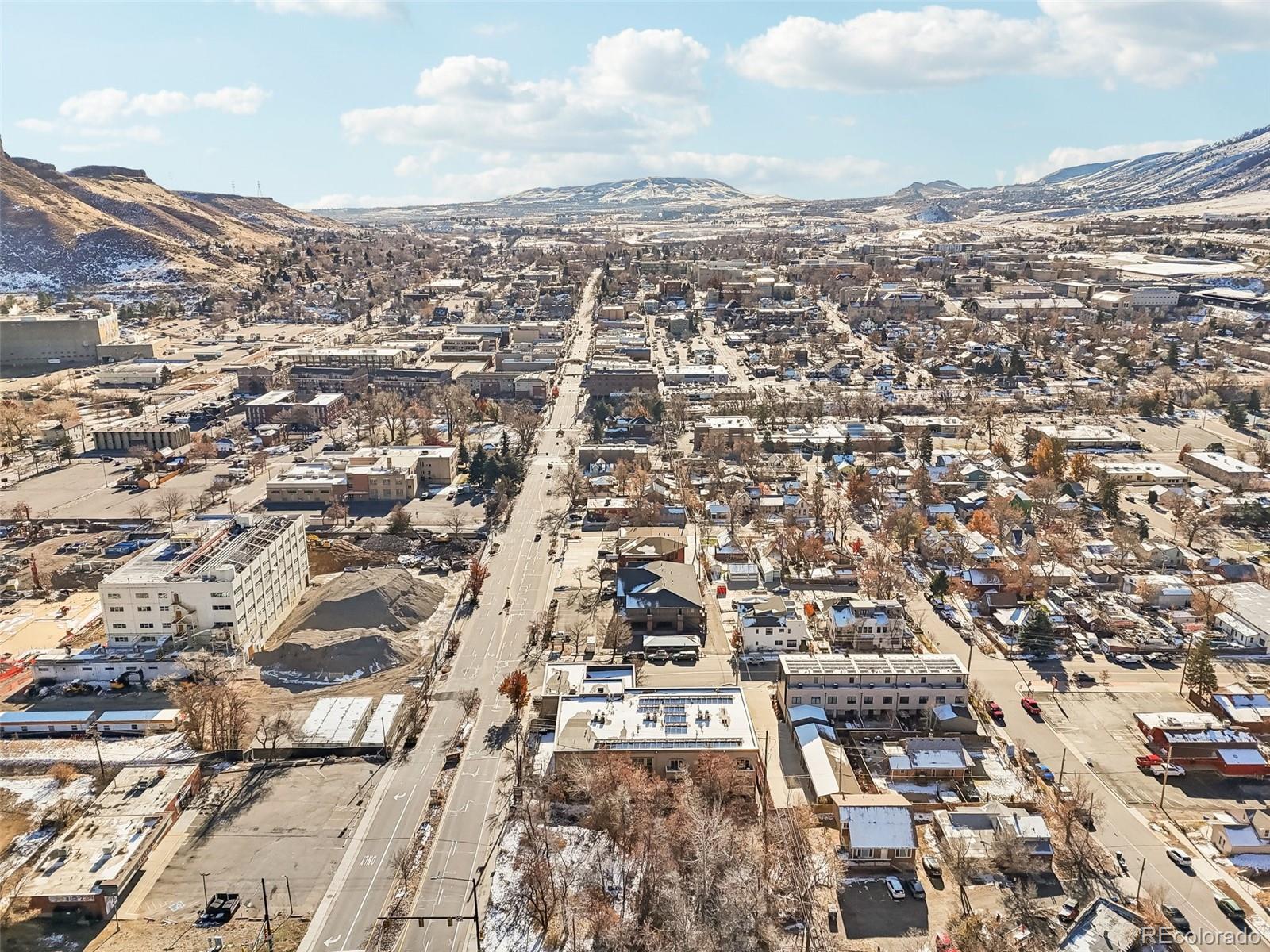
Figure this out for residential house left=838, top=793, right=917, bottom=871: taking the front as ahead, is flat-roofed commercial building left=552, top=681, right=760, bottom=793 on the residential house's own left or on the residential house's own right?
on the residential house's own right

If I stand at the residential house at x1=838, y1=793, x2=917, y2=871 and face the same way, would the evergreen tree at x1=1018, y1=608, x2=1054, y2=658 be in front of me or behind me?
behind

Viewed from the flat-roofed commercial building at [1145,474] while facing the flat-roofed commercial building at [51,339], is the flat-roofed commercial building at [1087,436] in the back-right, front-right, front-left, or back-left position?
front-right

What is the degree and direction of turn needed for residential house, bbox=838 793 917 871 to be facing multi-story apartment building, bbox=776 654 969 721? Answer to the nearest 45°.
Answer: approximately 180°

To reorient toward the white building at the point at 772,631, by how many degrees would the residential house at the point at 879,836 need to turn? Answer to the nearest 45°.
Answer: approximately 180°

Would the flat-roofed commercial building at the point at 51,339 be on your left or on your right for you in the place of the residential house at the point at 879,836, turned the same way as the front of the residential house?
on your right

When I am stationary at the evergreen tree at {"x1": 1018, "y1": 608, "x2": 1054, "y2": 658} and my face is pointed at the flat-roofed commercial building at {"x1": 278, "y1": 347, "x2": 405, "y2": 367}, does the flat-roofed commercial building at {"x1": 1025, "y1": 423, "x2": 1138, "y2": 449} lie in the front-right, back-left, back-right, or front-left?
front-right

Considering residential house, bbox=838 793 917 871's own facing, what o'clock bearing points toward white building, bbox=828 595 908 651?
The white building is roughly at 6 o'clock from the residential house.

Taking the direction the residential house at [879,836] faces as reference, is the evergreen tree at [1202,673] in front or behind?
behind

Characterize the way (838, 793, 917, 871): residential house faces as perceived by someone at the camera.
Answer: facing the viewer

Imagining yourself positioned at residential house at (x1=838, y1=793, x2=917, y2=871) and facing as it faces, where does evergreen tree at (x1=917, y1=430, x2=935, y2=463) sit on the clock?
The evergreen tree is roughly at 6 o'clock from the residential house.

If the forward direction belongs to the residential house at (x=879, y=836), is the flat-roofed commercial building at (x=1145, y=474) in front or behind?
behind

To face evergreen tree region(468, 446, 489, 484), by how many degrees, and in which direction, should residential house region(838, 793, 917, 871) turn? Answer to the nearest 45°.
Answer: approximately 135° to its right

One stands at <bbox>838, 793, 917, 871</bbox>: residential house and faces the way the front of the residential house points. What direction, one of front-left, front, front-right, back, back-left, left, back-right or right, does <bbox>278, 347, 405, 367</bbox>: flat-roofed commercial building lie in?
back-right

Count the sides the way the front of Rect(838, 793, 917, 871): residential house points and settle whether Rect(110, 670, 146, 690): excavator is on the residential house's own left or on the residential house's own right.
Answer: on the residential house's own right

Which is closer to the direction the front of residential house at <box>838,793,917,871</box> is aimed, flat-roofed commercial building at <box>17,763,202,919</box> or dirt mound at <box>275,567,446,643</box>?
the flat-roofed commercial building
